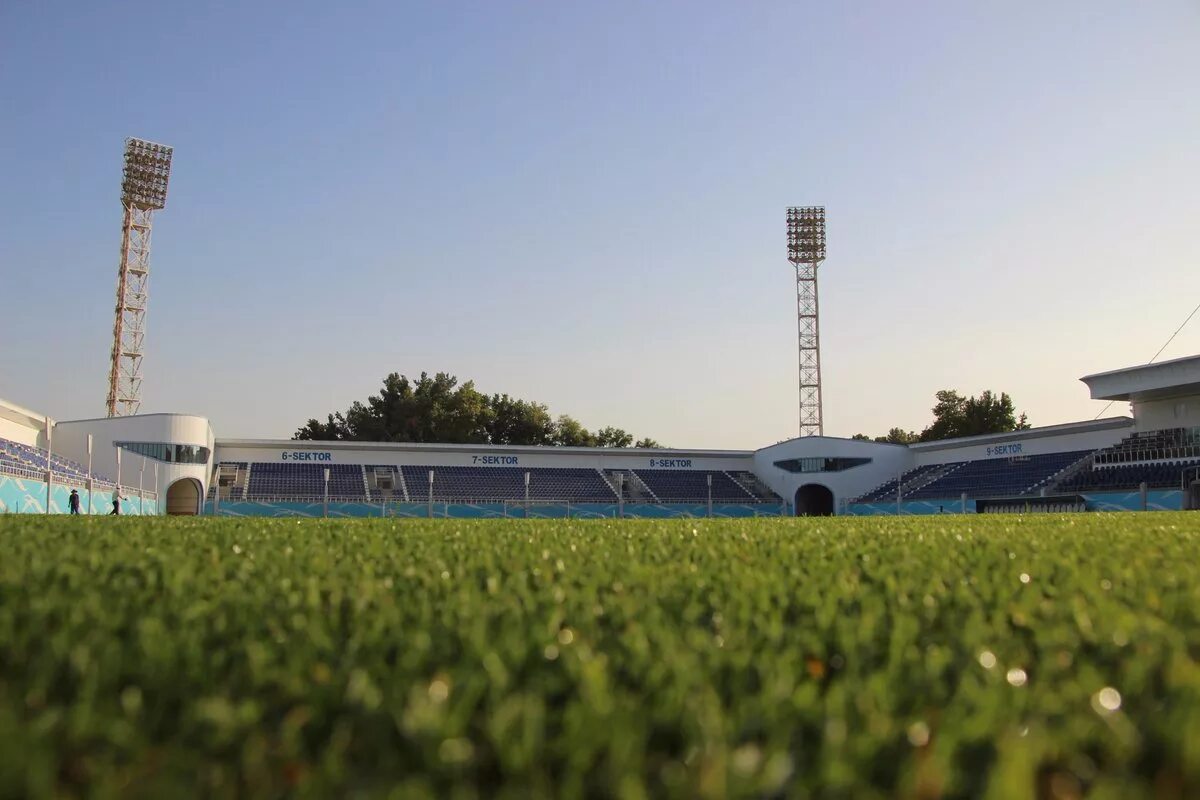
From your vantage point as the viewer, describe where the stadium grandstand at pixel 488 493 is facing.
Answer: facing the viewer
